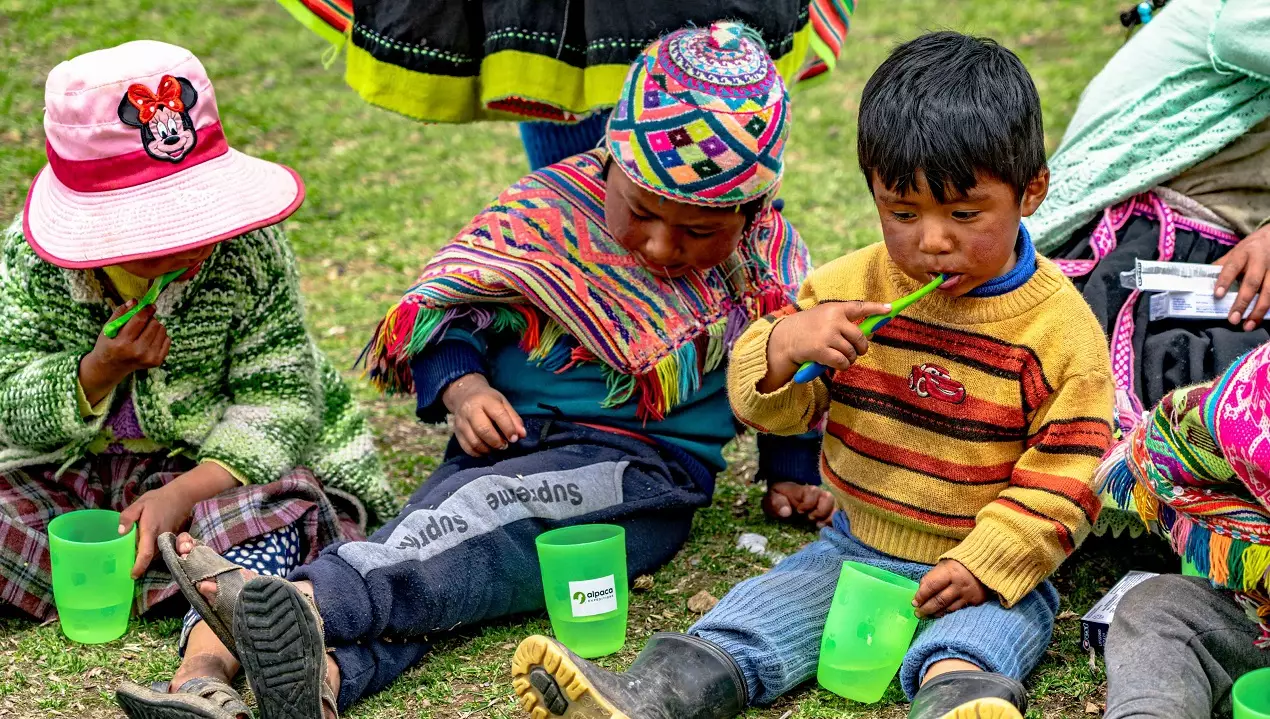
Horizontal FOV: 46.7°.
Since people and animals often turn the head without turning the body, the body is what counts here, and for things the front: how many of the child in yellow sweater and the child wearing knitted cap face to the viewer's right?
0

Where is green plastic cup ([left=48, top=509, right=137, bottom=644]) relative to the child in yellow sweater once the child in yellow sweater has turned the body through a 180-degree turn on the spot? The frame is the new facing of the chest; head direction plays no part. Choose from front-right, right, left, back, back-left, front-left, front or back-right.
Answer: back-left

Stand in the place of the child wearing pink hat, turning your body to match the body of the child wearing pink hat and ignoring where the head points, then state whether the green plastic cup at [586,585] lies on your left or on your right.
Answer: on your left

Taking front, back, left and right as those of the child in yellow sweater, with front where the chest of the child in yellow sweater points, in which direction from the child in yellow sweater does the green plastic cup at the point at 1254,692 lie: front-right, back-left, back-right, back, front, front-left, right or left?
left

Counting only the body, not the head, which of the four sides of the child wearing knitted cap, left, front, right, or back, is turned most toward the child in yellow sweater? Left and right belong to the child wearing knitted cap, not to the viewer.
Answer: left

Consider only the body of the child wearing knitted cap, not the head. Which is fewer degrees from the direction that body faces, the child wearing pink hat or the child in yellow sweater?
the child wearing pink hat

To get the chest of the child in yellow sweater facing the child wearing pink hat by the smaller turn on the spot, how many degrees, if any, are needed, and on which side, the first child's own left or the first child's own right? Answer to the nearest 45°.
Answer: approximately 45° to the first child's own right
